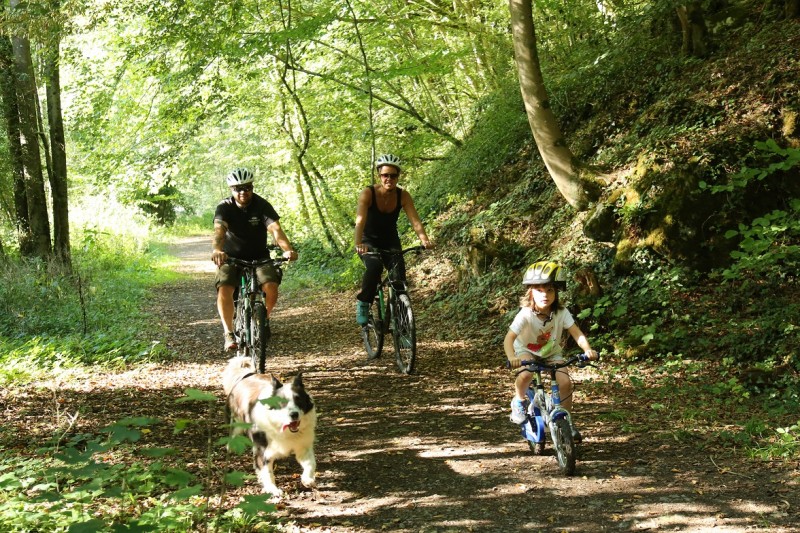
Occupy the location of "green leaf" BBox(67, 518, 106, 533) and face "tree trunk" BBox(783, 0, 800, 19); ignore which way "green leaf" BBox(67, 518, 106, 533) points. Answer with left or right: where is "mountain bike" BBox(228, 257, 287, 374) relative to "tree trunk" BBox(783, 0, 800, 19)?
left

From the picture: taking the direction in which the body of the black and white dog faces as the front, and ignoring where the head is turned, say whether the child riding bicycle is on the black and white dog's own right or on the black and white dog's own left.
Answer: on the black and white dog's own left

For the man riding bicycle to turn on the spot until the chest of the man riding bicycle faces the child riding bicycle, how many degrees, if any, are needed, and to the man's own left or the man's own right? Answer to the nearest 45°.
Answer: approximately 45° to the man's own left

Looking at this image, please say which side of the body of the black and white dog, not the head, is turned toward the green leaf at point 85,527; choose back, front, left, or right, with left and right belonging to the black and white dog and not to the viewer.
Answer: right

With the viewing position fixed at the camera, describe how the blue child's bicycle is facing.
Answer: facing the viewer and to the right of the viewer

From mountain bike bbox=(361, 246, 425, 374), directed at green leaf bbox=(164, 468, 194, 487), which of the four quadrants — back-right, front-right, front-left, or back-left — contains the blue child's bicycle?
front-left

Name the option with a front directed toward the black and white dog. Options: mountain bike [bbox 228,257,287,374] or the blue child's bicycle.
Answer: the mountain bike

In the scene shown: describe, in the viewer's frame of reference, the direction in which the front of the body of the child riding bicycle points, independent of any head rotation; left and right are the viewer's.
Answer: facing the viewer

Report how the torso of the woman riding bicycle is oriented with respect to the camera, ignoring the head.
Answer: toward the camera

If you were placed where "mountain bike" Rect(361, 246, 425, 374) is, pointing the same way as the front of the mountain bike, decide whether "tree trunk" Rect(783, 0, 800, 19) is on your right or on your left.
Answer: on your left

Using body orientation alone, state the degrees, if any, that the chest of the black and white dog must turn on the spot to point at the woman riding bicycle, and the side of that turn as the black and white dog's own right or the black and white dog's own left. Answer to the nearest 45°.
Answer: approximately 135° to the black and white dog's own left

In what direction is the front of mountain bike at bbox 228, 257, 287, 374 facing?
toward the camera

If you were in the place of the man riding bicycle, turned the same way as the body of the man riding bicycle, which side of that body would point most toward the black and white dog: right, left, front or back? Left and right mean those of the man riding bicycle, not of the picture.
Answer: front
